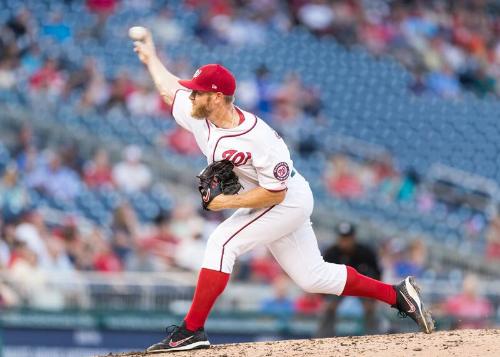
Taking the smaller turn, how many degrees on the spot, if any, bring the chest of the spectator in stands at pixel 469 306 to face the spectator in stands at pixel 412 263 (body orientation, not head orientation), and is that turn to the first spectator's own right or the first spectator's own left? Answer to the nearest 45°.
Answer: approximately 135° to the first spectator's own right

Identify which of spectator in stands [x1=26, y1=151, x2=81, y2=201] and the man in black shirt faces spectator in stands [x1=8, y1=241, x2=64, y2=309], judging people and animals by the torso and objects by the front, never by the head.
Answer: spectator in stands [x1=26, y1=151, x2=81, y2=201]

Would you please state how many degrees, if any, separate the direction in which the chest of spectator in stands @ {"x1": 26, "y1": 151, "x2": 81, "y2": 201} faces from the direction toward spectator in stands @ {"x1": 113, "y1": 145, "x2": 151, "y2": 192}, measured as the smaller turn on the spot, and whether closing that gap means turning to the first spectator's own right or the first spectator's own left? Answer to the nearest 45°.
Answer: approximately 90° to the first spectator's own left

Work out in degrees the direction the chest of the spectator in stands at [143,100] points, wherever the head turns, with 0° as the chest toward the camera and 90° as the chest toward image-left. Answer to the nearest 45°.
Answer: approximately 0°

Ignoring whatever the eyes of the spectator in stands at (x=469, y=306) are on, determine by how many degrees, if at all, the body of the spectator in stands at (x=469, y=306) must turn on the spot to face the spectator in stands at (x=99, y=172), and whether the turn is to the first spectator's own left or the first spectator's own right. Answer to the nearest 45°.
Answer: approximately 90° to the first spectator's own right

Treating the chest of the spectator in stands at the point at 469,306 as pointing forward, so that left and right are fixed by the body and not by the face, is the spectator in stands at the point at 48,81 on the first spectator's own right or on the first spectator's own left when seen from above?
on the first spectator's own right

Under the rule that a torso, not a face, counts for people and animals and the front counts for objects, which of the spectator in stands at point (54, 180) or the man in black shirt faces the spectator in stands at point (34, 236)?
the spectator in stands at point (54, 180)

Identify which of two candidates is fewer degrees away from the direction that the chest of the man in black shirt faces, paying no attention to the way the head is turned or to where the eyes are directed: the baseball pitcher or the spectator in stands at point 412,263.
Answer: the baseball pitcher

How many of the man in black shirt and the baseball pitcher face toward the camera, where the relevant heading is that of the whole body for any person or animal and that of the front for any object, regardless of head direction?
1

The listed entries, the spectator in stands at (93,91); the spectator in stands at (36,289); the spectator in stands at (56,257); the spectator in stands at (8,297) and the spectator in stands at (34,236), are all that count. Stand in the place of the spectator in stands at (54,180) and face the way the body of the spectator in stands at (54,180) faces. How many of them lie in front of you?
4

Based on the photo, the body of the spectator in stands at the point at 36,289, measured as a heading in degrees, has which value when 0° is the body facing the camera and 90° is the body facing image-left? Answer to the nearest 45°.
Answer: approximately 315°

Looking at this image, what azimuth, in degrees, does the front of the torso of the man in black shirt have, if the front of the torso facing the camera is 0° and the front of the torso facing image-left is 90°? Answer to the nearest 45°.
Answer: approximately 0°

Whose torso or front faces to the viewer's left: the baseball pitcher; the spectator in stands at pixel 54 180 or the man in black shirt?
the baseball pitcher

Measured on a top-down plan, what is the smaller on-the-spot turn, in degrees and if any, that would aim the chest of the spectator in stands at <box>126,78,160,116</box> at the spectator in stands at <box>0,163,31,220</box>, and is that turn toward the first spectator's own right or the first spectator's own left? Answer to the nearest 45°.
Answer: approximately 45° to the first spectator's own right
